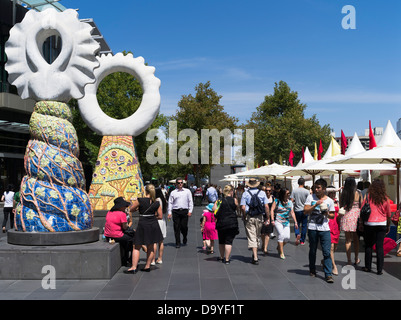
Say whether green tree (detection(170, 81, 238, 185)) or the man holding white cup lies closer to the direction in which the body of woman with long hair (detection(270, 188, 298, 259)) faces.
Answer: the man holding white cup

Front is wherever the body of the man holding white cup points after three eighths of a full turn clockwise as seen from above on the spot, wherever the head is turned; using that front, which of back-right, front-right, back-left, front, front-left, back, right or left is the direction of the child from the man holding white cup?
front

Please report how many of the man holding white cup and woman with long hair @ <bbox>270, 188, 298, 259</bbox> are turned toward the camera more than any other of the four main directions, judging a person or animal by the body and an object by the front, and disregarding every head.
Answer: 2

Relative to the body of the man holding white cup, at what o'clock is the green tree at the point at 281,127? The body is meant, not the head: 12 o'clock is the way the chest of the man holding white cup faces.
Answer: The green tree is roughly at 6 o'clock from the man holding white cup.

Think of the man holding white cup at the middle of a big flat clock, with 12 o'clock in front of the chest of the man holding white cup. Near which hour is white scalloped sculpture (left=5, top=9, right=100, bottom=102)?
The white scalloped sculpture is roughly at 3 o'clock from the man holding white cup.

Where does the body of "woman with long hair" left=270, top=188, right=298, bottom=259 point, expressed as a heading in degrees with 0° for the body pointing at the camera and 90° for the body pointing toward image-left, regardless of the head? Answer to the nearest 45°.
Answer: approximately 0°

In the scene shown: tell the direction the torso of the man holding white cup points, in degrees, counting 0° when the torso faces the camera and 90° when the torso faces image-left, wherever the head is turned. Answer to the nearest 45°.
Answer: approximately 0°

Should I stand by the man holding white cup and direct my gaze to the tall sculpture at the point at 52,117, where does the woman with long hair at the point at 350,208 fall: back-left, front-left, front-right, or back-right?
back-right

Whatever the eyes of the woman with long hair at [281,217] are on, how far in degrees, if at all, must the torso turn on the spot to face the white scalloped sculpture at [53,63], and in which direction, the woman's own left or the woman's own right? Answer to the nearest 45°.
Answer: approximately 45° to the woman's own right

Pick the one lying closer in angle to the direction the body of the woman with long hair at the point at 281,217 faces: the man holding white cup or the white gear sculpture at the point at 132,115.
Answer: the man holding white cup

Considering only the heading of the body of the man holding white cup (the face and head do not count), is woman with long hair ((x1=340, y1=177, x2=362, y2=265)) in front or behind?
behind

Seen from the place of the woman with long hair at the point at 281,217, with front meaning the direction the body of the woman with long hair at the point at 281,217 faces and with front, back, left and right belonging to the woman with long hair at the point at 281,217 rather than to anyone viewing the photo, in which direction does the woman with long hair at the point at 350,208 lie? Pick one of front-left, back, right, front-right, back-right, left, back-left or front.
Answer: front-left

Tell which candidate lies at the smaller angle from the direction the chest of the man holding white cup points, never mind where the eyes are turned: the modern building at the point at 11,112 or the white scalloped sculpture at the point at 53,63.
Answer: the white scalloped sculpture
